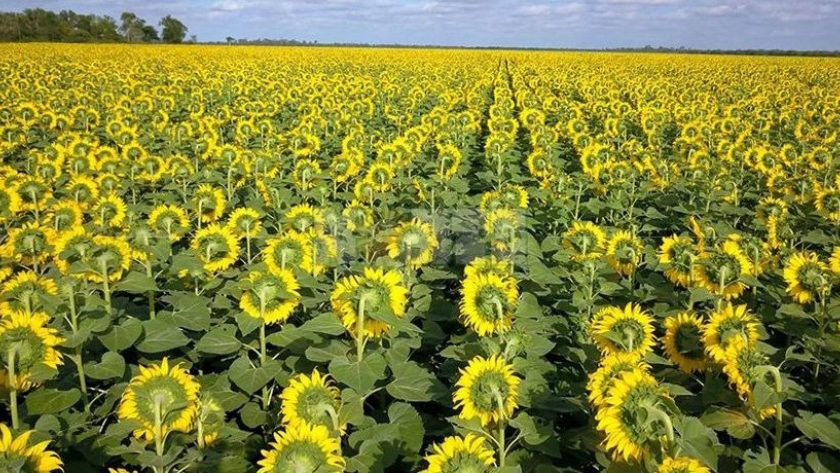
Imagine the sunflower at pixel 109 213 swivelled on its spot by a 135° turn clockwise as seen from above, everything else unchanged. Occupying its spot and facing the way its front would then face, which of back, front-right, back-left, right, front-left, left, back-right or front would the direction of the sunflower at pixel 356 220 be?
front

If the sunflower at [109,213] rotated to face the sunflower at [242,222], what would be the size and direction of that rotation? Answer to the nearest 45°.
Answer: approximately 135° to its right

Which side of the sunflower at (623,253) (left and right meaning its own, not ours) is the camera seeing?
back

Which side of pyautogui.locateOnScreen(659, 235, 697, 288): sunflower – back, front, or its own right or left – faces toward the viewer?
back

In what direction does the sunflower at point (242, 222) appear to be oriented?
away from the camera

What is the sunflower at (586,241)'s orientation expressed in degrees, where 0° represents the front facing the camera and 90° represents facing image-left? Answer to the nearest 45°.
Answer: approximately 180°

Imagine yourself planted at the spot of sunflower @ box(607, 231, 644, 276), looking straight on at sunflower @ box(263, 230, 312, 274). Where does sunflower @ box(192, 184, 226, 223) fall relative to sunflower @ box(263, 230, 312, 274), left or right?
right

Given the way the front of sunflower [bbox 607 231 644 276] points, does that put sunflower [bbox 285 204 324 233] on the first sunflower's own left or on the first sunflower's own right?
on the first sunflower's own left

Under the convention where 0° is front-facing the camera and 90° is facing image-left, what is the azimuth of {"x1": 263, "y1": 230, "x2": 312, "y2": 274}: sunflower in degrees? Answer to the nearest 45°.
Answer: approximately 180°

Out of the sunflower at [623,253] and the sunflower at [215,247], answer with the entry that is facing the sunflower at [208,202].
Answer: the sunflower at [215,247]

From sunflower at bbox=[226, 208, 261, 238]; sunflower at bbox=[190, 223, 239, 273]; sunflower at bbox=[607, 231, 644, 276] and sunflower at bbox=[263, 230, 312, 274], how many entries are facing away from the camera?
4

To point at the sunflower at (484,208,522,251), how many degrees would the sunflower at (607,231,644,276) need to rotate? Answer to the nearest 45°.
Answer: approximately 90° to its left

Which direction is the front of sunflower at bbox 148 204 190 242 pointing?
away from the camera

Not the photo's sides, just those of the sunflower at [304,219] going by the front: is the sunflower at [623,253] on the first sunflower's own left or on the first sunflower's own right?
on the first sunflower's own right

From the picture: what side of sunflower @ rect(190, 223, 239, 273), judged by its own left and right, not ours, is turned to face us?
back
